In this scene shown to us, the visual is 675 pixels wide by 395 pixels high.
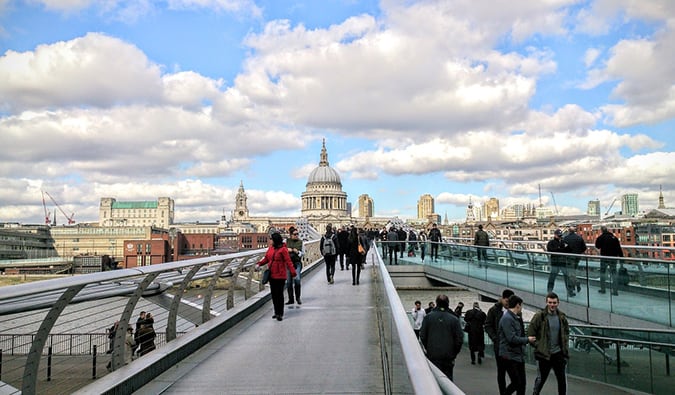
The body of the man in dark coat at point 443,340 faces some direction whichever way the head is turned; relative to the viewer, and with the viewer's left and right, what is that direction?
facing away from the viewer

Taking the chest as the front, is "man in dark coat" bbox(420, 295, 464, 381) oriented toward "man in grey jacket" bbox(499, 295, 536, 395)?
no

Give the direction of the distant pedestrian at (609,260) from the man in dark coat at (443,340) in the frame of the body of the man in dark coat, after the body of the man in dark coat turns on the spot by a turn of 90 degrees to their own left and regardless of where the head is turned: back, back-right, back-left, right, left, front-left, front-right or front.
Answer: back-right

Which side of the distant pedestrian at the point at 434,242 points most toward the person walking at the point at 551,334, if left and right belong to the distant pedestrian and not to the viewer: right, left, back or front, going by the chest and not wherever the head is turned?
front

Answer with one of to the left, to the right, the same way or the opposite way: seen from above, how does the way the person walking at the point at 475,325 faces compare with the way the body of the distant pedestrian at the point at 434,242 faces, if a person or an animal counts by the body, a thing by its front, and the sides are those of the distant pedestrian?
the opposite way

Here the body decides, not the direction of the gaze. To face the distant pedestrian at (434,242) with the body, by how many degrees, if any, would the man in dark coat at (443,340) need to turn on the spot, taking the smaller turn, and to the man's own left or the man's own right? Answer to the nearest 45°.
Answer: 0° — they already face them

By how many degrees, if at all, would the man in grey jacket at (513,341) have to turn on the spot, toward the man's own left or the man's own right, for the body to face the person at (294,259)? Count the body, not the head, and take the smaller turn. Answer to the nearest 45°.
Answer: approximately 135° to the man's own left

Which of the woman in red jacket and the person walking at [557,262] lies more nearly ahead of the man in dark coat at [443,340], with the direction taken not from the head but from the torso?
the person walking

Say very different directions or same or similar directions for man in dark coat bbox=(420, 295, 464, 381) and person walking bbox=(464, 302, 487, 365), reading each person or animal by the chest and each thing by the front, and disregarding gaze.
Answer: same or similar directions

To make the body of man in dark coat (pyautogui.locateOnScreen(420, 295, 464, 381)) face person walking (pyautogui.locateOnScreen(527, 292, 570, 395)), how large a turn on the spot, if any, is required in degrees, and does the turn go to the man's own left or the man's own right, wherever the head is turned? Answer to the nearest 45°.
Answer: approximately 90° to the man's own right

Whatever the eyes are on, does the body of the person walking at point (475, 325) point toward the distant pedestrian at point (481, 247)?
yes

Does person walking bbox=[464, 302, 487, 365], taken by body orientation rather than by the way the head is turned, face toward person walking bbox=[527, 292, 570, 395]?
no

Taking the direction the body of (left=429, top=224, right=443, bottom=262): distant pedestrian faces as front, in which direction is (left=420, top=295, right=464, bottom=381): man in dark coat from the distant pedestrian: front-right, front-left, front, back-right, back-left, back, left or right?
front

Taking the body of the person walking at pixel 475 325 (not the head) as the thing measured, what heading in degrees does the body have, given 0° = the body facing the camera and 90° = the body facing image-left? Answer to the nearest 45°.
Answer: approximately 180°
